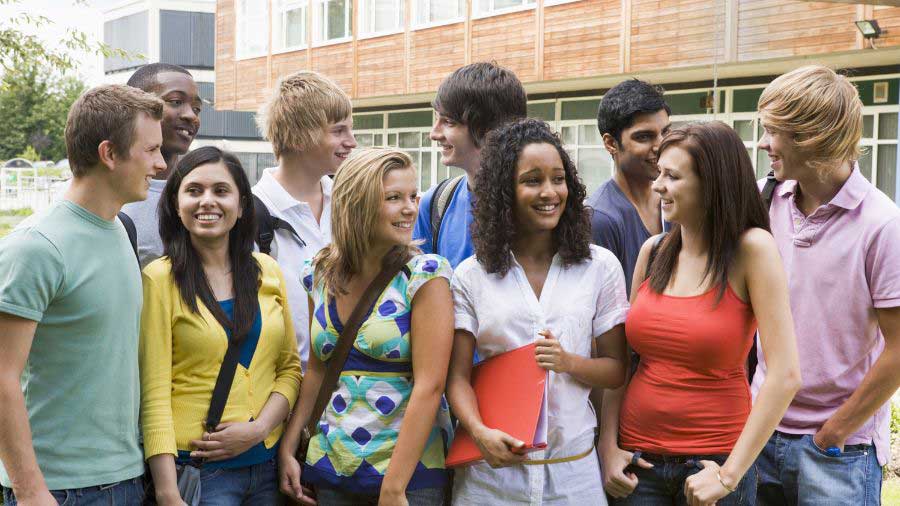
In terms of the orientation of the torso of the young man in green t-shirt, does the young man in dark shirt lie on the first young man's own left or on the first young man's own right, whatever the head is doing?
on the first young man's own left

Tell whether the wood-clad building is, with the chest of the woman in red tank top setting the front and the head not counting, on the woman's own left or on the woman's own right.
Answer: on the woman's own right

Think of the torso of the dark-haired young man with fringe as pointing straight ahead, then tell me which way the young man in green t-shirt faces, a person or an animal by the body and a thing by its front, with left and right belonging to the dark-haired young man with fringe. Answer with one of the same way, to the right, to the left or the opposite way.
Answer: to the left

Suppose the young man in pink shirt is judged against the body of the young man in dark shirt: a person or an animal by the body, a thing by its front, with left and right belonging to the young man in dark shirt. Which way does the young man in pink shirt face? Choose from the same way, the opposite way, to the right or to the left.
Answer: to the right

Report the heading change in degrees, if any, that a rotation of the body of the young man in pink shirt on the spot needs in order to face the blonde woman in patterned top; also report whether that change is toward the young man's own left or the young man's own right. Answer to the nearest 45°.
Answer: approximately 45° to the young man's own right

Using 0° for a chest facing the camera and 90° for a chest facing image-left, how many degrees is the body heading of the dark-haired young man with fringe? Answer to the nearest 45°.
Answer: approximately 45°

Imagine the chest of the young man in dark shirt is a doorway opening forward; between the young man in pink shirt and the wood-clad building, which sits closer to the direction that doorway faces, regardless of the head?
the young man in pink shirt

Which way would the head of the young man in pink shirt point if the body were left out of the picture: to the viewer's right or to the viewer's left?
to the viewer's left

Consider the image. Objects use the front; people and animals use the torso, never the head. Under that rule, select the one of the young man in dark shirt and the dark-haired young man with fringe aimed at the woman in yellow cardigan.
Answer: the dark-haired young man with fringe

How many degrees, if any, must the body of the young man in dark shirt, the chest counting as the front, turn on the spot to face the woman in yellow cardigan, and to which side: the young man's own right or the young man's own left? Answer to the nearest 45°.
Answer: approximately 90° to the young man's own right
